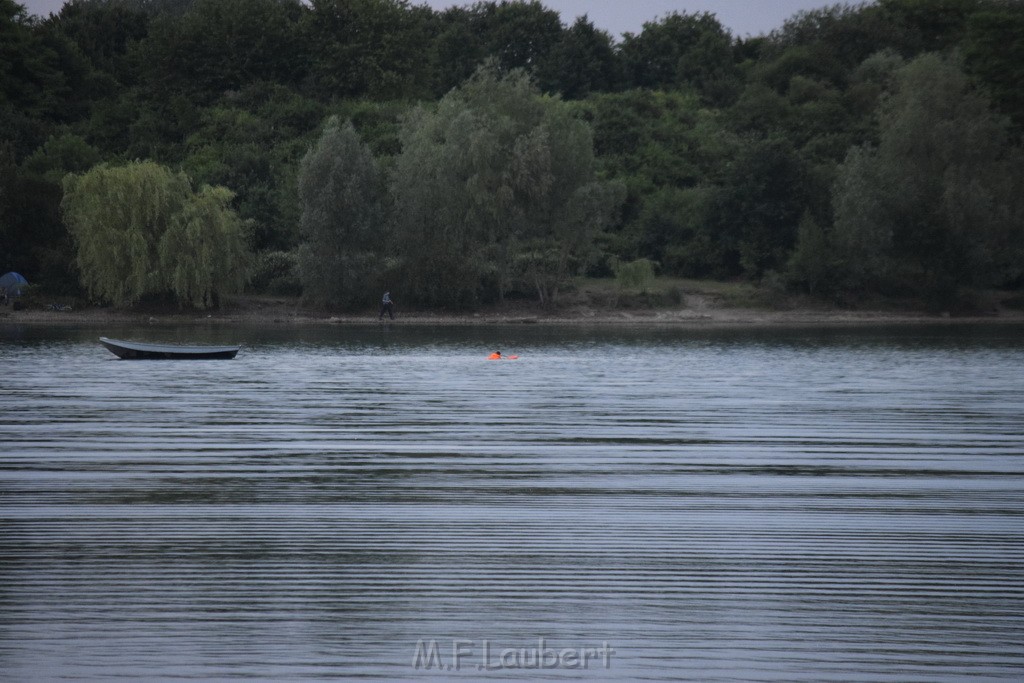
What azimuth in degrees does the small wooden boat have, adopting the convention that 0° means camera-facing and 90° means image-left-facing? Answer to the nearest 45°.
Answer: approximately 90°
